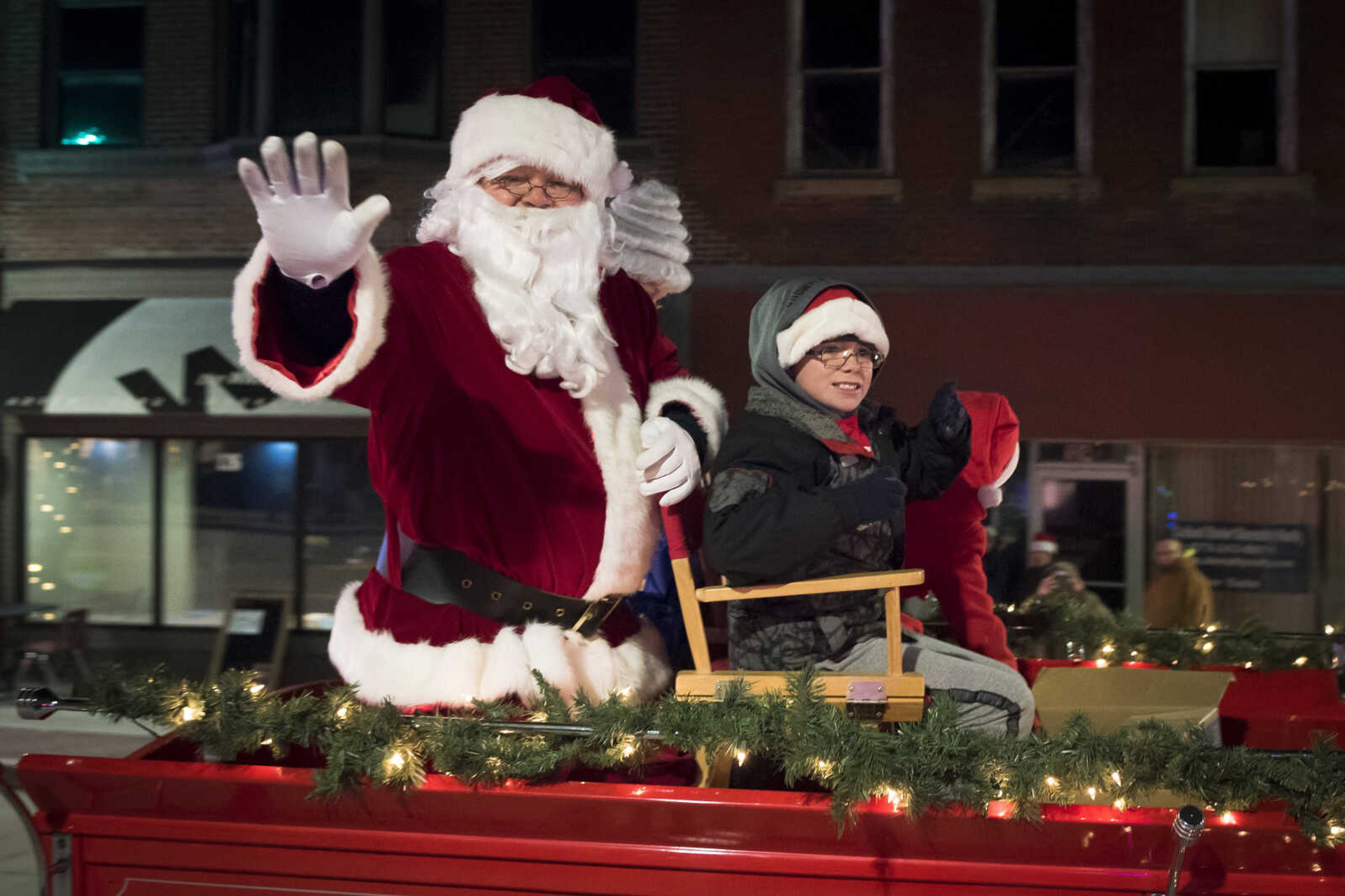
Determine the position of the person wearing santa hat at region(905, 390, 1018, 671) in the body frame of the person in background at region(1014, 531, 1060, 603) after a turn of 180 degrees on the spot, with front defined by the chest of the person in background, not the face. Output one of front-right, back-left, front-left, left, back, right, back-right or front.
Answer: back

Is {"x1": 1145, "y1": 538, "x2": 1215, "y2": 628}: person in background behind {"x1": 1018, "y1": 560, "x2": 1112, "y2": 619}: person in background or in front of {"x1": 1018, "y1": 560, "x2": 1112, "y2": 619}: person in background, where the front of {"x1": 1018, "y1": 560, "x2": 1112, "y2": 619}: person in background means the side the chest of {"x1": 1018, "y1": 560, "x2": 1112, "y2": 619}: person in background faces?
behind

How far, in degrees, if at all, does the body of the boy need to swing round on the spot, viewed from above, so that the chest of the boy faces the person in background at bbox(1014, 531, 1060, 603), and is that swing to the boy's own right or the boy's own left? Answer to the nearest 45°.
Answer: approximately 135° to the boy's own left

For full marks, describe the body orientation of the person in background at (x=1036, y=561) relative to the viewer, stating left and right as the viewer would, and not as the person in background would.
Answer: facing the viewer

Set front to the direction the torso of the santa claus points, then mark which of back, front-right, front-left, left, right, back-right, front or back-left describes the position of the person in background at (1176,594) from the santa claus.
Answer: left

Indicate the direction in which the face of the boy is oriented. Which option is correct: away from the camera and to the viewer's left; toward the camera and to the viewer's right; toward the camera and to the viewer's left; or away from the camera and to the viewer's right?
toward the camera and to the viewer's right

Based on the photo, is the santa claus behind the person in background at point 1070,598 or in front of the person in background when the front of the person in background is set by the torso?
in front

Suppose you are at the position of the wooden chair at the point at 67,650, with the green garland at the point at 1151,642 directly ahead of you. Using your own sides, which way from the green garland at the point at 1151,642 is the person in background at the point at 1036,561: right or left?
left

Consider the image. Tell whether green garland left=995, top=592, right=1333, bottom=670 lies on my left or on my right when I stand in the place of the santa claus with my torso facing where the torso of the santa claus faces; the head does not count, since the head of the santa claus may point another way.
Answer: on my left
